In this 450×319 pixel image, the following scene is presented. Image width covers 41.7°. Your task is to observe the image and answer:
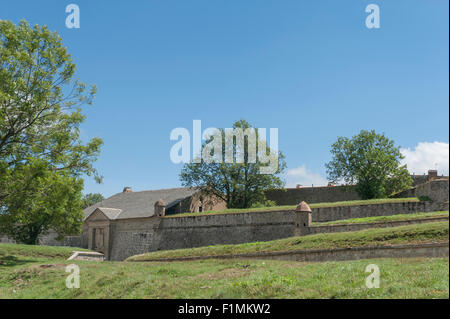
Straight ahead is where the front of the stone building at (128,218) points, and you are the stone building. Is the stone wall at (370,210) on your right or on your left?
on your left

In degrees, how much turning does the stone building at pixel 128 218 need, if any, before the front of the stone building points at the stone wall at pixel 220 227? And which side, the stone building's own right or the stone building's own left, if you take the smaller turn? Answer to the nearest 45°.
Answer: approximately 90° to the stone building's own left

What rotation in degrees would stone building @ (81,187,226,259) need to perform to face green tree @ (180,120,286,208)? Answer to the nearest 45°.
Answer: approximately 135° to its left

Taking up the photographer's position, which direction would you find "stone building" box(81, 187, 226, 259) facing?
facing the viewer and to the left of the viewer

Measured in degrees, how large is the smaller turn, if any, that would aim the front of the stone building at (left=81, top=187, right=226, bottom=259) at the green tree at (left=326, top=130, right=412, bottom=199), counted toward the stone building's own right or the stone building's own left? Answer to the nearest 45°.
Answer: approximately 135° to the stone building's own left
